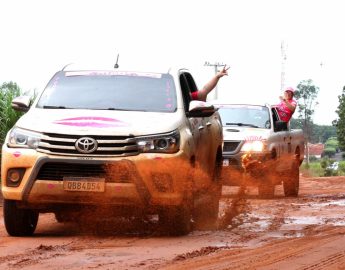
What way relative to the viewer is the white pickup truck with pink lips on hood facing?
toward the camera

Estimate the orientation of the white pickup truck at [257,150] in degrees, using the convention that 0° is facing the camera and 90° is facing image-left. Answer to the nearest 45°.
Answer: approximately 45°

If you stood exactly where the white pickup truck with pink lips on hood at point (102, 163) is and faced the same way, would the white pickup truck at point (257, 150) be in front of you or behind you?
behind

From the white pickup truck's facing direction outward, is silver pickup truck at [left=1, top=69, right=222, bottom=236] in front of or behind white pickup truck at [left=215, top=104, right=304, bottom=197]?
in front

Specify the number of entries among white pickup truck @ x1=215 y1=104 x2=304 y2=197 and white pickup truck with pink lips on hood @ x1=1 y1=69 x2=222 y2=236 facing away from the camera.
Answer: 0

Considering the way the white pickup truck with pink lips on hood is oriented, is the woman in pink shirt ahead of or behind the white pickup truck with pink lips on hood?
behind
